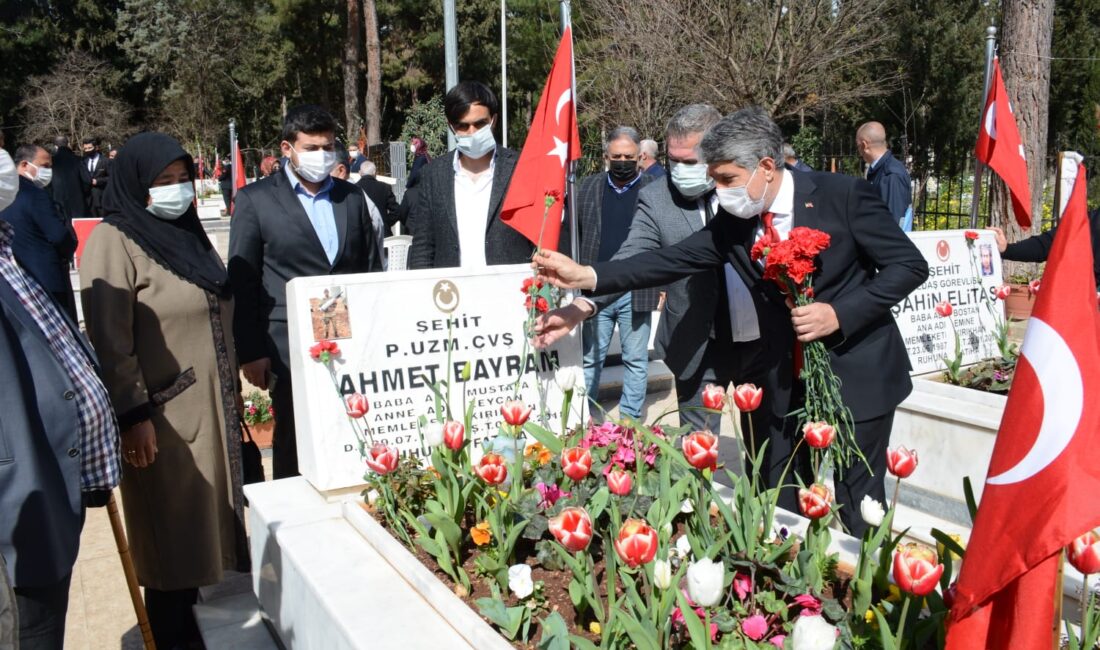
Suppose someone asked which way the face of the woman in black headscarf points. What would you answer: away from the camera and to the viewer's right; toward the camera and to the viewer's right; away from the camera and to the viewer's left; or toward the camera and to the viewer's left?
toward the camera and to the viewer's right

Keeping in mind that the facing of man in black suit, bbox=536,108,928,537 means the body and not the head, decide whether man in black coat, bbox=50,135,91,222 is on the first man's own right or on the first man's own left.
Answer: on the first man's own right

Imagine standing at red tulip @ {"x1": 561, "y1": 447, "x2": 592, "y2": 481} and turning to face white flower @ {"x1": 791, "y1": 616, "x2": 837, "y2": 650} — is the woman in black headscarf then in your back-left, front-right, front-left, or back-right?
back-right

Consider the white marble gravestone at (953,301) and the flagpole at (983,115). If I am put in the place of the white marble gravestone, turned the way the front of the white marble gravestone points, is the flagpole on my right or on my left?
on my left

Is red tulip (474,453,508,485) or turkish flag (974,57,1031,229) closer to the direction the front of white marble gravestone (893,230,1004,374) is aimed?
the red tulip

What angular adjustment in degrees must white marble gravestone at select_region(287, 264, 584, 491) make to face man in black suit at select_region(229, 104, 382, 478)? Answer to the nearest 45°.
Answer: approximately 180°

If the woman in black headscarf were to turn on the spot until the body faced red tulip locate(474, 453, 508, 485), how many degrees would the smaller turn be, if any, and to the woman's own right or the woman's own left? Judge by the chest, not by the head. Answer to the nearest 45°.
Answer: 0° — they already face it

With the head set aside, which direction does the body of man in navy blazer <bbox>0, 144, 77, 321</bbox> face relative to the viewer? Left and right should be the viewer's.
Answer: facing to the right of the viewer

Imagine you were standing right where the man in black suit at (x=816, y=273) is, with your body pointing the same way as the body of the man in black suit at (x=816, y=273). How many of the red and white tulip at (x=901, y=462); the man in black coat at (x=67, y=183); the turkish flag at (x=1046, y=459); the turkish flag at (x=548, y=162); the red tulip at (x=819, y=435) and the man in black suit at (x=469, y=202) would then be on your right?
3

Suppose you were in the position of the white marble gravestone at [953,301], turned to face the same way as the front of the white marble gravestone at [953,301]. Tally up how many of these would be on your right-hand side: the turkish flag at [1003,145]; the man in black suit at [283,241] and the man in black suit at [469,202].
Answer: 2
